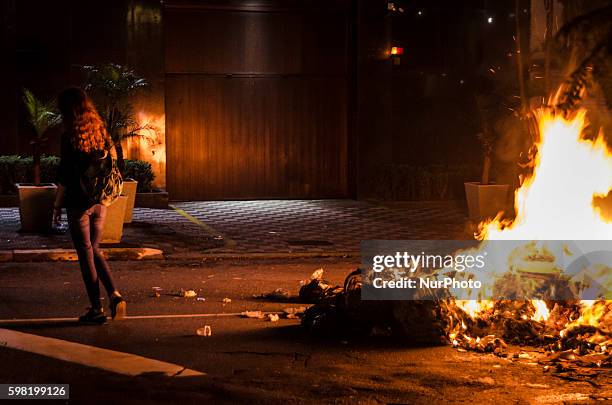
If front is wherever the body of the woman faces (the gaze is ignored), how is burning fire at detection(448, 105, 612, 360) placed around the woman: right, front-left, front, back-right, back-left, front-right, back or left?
back-right

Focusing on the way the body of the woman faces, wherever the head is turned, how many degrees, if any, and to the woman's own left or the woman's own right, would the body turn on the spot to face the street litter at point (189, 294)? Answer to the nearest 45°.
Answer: approximately 90° to the woman's own right

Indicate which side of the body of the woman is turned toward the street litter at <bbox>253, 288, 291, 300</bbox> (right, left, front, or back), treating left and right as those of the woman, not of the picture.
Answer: right

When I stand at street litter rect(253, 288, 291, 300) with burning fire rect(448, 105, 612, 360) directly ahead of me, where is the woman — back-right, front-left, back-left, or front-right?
back-right

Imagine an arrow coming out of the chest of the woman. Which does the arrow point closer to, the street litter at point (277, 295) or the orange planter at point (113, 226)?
the orange planter

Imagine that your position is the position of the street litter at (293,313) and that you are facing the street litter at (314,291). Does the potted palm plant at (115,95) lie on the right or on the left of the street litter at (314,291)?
left

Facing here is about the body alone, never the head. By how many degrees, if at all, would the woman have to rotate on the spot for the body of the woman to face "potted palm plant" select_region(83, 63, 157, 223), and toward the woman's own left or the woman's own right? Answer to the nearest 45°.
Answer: approximately 45° to the woman's own right

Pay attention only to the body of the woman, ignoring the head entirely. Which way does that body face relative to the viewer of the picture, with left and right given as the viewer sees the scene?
facing away from the viewer and to the left of the viewer
